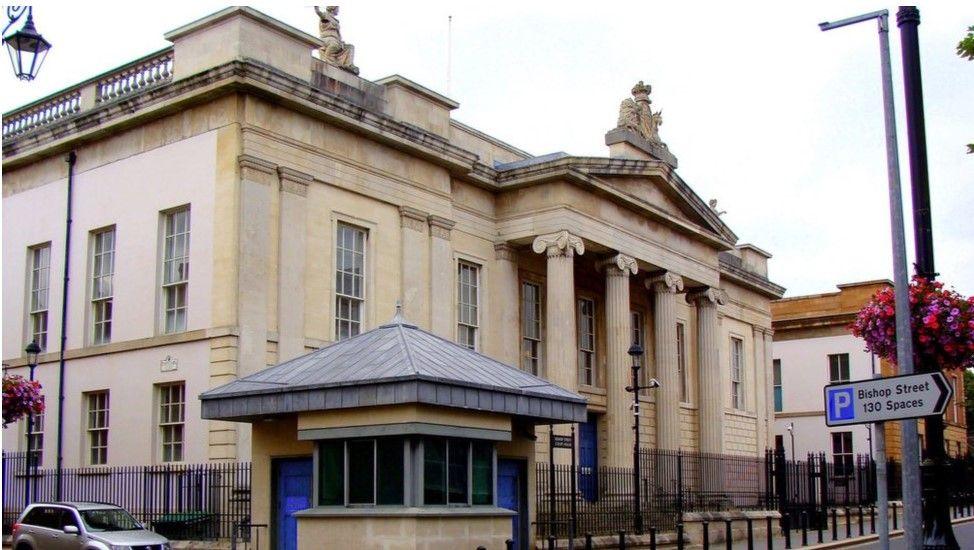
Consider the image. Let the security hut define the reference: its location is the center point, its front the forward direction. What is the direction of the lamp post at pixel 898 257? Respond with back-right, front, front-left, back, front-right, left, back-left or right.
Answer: front-left

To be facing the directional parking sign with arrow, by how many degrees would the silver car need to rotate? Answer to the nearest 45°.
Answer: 0° — it already faces it

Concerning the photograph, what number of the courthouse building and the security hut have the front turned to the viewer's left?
0

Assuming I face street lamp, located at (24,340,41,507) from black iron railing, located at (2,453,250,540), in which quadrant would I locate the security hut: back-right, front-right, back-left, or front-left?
back-left

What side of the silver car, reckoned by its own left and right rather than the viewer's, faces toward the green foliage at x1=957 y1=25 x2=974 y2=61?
front

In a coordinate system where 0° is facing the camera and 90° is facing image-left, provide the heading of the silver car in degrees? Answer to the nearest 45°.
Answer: approximately 315°

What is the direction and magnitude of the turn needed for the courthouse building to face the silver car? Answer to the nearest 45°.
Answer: approximately 45° to its right

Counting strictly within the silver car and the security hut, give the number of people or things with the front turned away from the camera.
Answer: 0

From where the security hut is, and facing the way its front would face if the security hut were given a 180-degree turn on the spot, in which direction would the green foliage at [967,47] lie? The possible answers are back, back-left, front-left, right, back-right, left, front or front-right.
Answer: back-right

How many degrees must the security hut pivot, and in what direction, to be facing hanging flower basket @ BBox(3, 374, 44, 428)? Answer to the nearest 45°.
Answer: approximately 135° to its right

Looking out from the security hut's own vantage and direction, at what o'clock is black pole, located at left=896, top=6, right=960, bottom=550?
The black pole is roughly at 10 o'clock from the security hut.

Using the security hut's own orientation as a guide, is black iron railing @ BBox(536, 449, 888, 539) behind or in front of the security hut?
behind

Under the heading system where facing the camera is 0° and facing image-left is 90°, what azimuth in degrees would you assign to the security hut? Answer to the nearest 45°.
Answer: approximately 0°
